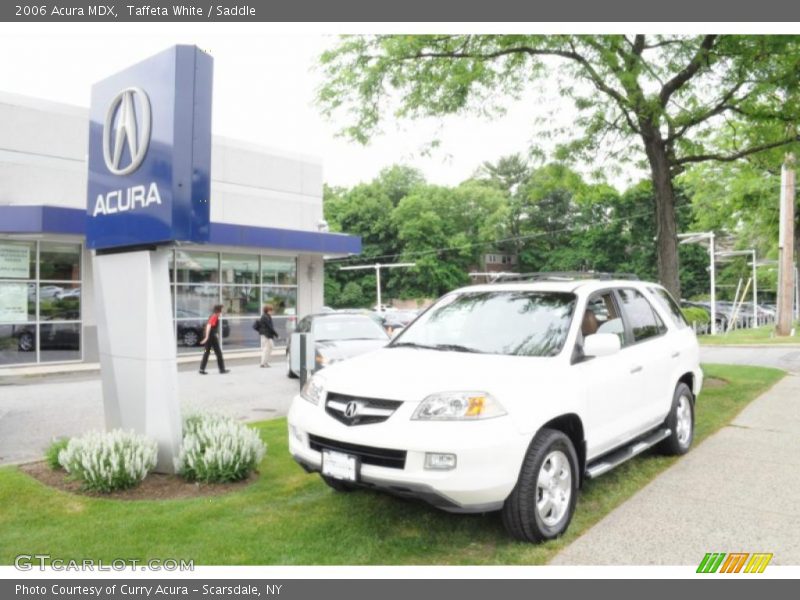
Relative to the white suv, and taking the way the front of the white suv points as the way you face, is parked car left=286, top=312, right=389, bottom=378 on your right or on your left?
on your right

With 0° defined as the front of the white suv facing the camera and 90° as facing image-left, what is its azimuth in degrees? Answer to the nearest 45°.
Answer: approximately 45°

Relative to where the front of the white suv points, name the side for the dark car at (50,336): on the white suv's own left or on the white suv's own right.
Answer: on the white suv's own right

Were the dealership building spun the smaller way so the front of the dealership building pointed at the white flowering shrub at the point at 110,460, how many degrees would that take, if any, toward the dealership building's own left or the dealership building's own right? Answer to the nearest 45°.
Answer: approximately 45° to the dealership building's own right

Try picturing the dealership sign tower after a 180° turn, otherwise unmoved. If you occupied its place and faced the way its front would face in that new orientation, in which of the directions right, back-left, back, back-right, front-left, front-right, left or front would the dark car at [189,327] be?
front-left

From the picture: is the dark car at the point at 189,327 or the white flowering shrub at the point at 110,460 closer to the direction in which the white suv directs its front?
the white flowering shrub

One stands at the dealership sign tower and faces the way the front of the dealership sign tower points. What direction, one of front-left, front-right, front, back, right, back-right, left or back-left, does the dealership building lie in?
back-right

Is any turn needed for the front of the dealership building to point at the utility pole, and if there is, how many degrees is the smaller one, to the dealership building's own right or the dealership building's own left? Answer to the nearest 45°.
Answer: approximately 45° to the dealership building's own left
